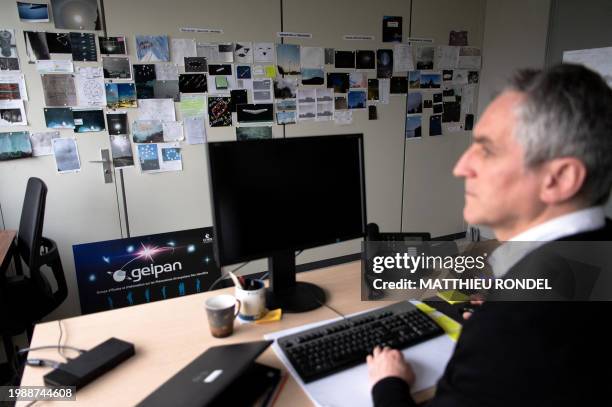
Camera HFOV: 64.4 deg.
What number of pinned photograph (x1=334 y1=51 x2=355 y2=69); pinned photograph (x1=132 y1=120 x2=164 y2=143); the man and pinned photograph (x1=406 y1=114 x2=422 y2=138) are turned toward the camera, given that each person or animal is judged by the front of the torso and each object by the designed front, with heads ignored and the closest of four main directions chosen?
3

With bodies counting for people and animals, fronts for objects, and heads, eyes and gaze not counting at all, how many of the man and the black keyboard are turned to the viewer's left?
1

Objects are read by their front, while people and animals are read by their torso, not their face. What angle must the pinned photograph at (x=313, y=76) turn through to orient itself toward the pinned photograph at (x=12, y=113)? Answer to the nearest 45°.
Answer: approximately 45° to its right

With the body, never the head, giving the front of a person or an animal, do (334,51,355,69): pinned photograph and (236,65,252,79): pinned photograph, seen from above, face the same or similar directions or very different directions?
same or similar directions

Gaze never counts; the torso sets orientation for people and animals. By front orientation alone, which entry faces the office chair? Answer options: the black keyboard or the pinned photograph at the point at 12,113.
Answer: the pinned photograph

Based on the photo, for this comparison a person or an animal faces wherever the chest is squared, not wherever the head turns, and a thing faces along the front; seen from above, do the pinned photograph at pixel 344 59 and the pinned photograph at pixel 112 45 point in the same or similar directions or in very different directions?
same or similar directions

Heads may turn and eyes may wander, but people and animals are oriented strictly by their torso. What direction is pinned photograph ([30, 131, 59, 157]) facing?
toward the camera

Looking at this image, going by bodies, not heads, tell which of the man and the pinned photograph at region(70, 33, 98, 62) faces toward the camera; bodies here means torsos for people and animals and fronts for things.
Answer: the pinned photograph

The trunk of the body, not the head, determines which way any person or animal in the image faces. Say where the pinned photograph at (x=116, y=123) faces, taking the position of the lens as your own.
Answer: facing the viewer

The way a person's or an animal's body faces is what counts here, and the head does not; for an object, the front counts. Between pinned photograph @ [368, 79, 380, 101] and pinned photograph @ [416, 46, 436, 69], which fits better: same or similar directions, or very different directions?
same or similar directions

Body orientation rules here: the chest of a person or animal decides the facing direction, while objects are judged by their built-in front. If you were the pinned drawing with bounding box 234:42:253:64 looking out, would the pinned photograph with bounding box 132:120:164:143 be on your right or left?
on your right

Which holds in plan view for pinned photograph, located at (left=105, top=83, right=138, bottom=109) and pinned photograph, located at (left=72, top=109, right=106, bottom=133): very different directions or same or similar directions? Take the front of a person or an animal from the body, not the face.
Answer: same or similar directions

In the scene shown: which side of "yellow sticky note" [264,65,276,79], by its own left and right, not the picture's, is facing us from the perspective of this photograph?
front

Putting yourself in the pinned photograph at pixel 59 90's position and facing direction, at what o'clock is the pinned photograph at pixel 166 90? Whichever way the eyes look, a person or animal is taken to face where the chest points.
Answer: the pinned photograph at pixel 166 90 is roughly at 9 o'clock from the pinned photograph at pixel 59 90.

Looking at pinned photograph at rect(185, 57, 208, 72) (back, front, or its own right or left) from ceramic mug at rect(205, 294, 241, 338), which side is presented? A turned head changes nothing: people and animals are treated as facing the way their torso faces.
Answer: front

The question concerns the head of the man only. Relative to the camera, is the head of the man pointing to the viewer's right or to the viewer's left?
to the viewer's left
